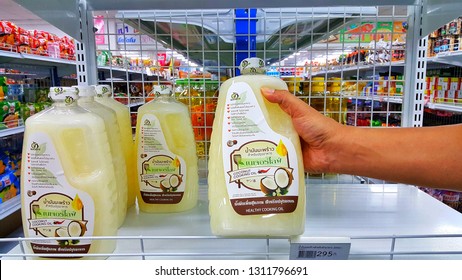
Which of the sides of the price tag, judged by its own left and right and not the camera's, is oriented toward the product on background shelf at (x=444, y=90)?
back

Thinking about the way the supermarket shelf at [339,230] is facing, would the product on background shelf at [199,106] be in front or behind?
behind

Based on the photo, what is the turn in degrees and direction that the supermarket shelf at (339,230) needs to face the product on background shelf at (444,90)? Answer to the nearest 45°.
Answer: approximately 135° to its left

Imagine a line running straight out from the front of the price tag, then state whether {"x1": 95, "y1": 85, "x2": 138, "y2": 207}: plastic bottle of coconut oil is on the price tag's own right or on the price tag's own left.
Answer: on the price tag's own right

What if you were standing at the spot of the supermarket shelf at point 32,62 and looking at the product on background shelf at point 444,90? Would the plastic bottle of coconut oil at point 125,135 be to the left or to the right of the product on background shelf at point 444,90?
right

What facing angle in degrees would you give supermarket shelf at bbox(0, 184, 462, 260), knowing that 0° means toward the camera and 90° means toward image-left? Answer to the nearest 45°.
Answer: approximately 0°

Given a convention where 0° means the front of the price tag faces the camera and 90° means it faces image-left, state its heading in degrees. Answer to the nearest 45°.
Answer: approximately 0°
